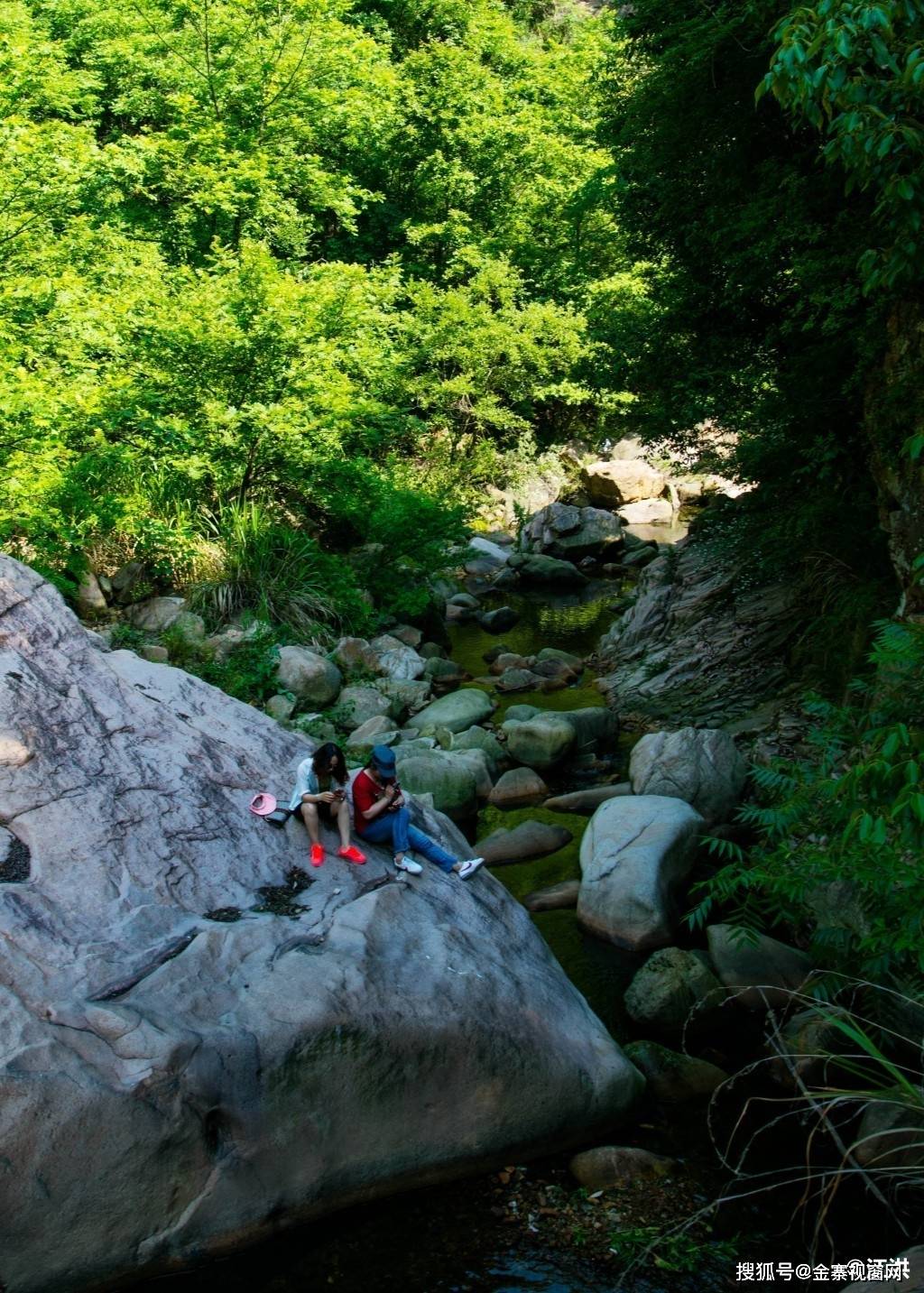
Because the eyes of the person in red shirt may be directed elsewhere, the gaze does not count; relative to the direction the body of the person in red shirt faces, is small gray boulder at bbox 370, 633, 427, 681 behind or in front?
behind

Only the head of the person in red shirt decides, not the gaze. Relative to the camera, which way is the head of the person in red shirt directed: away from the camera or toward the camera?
toward the camera

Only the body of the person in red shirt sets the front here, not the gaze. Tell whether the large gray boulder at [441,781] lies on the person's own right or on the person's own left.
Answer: on the person's own left

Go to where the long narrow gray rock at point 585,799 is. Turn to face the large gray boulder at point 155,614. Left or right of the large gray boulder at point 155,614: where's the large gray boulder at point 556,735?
right

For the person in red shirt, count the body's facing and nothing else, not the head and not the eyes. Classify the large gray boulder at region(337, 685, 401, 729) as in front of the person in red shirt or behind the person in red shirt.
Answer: behind

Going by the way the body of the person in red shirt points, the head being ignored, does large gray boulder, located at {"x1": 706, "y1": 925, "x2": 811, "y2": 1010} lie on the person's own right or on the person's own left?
on the person's own left

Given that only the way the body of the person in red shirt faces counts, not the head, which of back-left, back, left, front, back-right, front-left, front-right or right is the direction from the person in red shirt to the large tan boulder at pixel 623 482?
back-left

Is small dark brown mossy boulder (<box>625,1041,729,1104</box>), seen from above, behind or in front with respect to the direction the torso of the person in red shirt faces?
in front

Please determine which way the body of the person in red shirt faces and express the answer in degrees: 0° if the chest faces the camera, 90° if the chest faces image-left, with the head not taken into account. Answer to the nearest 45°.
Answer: approximately 315°

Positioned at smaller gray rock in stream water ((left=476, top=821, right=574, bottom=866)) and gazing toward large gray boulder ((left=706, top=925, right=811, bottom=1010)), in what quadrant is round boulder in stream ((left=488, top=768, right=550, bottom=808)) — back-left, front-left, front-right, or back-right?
back-left

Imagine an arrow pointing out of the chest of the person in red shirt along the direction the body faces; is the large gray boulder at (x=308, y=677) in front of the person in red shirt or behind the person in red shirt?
behind
